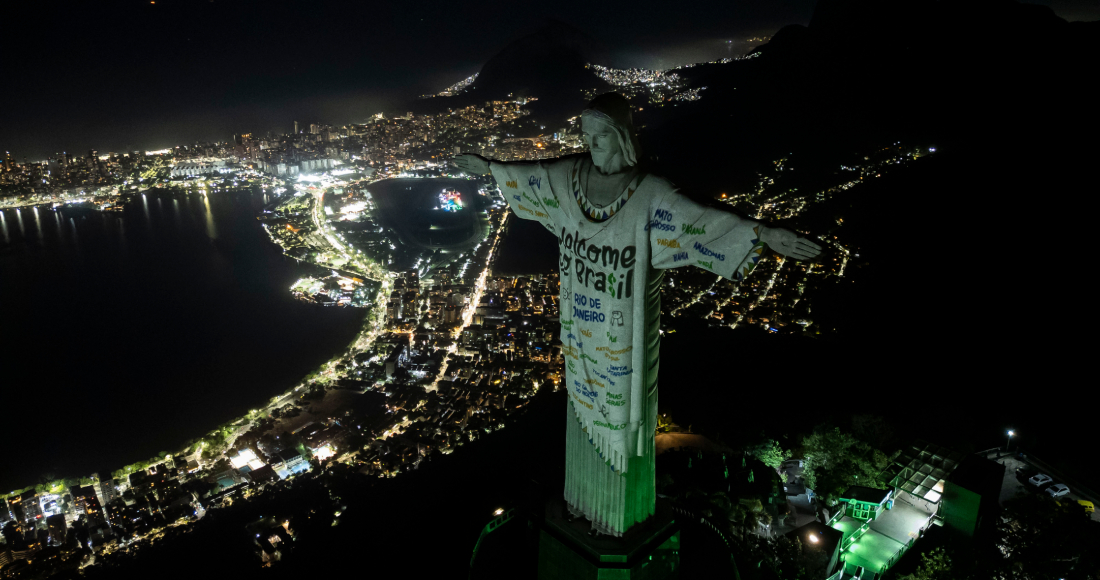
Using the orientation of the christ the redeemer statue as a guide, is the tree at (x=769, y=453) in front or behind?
behind

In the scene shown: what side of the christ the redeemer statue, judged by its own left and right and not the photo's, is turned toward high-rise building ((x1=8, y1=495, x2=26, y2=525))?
right

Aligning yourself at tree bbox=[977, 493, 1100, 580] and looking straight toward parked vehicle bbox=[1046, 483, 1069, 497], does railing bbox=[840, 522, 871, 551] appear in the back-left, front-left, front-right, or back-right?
back-left

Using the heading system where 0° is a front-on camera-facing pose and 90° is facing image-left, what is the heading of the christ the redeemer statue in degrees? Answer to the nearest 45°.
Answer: approximately 45°
